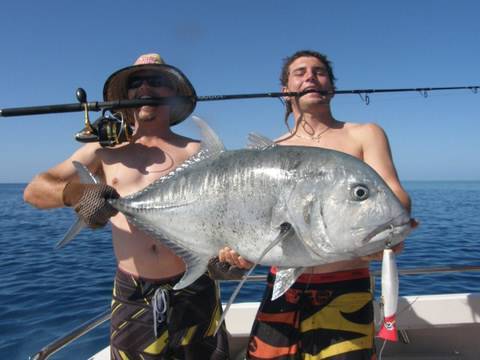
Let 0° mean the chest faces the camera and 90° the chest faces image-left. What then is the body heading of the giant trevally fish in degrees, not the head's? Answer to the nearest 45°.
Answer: approximately 270°

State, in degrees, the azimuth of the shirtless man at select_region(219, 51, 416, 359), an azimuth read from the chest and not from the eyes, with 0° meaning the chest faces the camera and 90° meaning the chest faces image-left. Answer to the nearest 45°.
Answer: approximately 0°

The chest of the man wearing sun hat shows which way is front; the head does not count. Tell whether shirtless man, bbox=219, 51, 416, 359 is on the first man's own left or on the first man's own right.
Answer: on the first man's own left

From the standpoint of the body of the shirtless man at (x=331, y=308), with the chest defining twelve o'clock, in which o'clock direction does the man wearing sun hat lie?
The man wearing sun hat is roughly at 3 o'clock from the shirtless man.
